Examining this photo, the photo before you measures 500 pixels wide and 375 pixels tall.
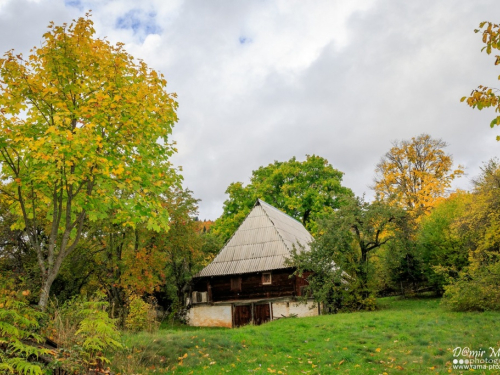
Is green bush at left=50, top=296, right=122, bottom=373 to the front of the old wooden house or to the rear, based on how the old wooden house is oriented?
to the front

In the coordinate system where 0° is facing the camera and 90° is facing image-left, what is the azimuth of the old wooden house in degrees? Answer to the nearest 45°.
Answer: approximately 0°

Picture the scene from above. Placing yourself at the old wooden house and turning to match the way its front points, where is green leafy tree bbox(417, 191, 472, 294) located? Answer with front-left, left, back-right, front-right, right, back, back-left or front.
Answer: left

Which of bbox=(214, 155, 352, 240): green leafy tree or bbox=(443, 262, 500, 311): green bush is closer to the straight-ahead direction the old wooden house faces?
the green bush

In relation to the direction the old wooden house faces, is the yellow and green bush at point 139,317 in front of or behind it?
in front

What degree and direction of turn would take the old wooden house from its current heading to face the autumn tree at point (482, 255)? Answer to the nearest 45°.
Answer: approximately 45° to its left

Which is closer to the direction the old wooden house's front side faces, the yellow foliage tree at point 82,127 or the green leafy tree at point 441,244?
the yellow foliage tree

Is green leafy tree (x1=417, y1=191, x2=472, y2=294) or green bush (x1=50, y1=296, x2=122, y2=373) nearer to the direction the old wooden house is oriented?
the green bush

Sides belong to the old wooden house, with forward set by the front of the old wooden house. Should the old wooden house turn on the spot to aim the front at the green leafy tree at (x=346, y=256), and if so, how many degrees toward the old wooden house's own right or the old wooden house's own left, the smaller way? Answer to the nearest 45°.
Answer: approximately 45° to the old wooden house's own left

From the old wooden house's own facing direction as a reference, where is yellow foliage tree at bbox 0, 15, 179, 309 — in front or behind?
in front

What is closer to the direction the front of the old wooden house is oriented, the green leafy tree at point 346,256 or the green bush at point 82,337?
the green bush

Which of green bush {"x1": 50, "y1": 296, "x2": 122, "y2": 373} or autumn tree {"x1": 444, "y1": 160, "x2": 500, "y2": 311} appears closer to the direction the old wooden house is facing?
the green bush
